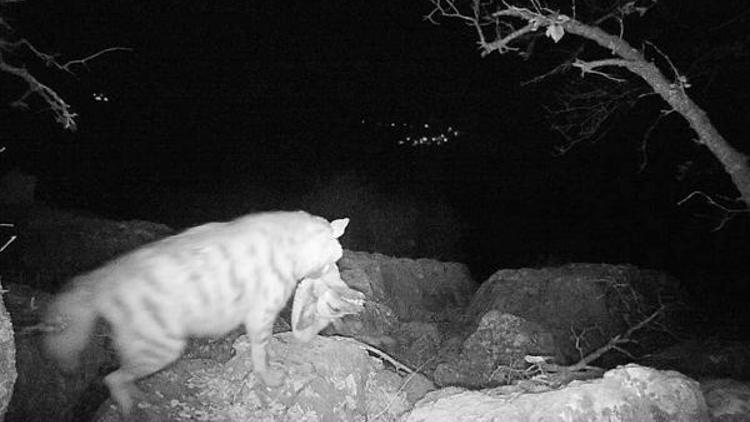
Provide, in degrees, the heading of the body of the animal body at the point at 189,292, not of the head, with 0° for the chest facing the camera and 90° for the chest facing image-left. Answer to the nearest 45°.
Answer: approximately 270°

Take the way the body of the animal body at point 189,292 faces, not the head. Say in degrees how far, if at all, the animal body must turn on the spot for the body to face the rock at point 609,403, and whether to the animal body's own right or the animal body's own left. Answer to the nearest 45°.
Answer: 0° — it already faces it

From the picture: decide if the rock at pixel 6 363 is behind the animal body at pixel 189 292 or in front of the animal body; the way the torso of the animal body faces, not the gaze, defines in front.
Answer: behind

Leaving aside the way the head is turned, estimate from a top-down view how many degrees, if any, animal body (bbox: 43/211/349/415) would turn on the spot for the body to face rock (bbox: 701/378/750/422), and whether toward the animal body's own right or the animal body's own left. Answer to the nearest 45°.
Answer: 0° — it already faces it
